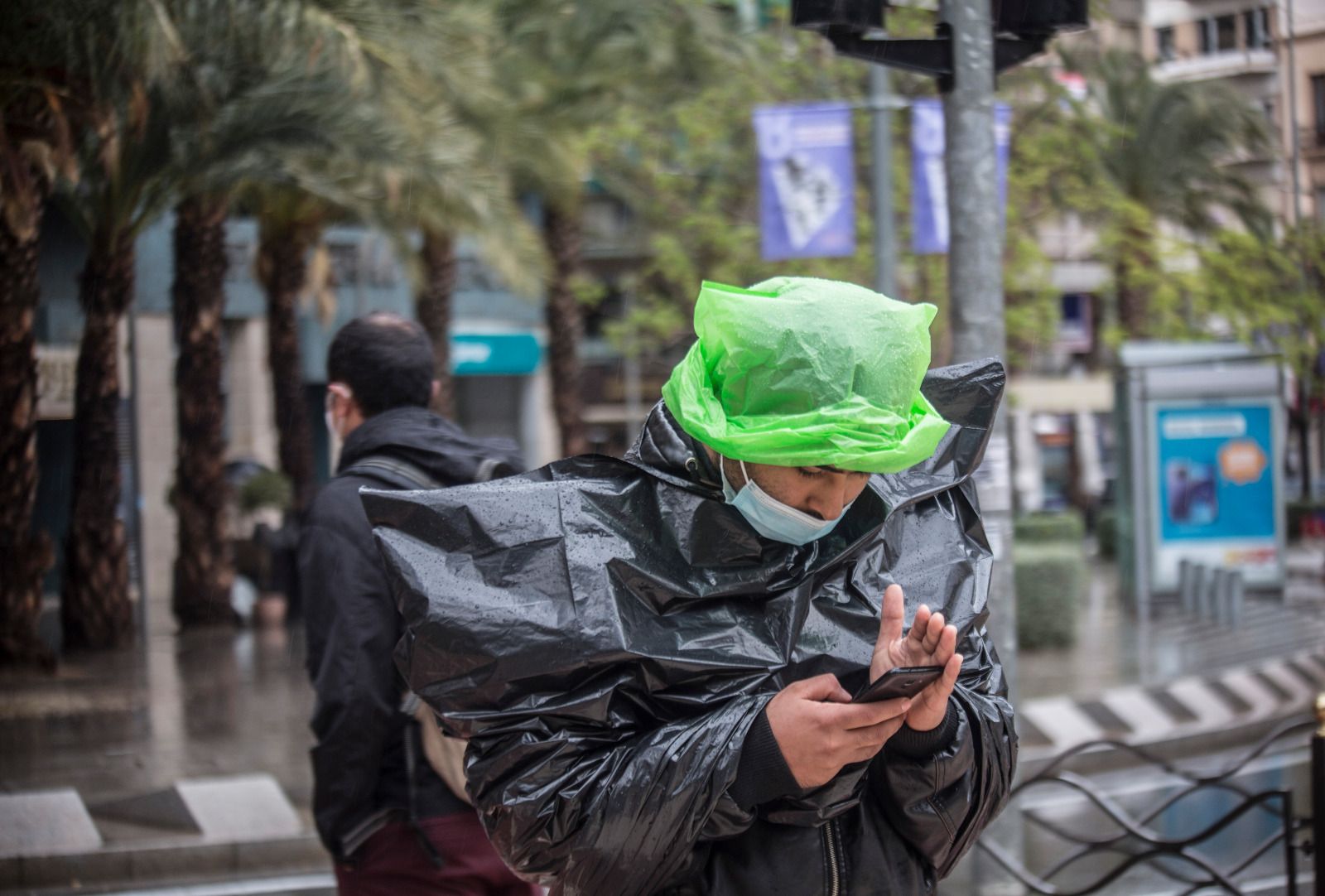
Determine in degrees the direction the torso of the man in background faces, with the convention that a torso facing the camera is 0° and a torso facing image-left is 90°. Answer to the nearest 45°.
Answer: approximately 135°

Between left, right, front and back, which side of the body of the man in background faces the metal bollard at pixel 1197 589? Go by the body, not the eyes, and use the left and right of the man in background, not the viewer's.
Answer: right

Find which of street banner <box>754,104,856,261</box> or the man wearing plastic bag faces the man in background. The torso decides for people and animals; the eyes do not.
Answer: the street banner

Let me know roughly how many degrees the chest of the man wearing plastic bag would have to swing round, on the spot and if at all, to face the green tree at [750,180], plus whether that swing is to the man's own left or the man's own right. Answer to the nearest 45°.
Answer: approximately 135° to the man's own left

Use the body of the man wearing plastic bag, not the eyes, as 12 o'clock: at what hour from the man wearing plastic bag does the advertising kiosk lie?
The advertising kiosk is roughly at 8 o'clock from the man wearing plastic bag.

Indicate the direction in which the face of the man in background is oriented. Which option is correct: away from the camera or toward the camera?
away from the camera

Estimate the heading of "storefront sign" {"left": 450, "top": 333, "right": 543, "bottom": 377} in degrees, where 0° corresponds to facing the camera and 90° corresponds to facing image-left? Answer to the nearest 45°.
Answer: approximately 0°

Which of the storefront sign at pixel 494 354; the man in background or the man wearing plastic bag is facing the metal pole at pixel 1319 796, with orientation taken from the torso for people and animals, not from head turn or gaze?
the storefront sign

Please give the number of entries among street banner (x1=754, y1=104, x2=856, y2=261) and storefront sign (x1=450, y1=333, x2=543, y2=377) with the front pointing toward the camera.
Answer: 2

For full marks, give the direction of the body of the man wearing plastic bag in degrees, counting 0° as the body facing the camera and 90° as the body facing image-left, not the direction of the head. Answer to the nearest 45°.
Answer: approximately 315°
